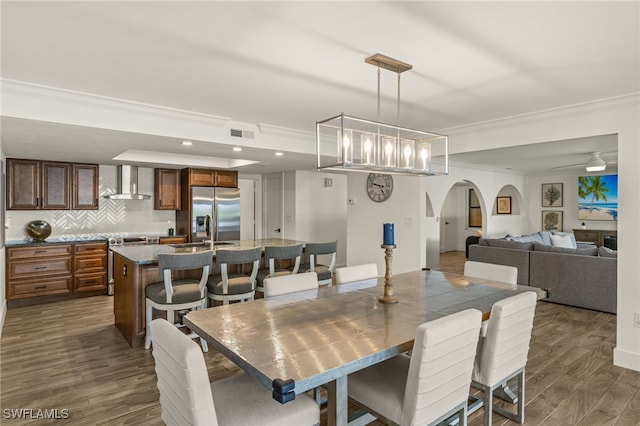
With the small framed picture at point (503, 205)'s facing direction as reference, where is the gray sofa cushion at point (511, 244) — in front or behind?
in front

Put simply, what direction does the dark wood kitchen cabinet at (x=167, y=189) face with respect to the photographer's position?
facing the viewer

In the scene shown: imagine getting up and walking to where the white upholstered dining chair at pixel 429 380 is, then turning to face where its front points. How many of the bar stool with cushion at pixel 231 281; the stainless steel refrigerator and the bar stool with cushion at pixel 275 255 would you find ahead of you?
3

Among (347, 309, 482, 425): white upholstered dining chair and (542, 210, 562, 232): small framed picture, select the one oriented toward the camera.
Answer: the small framed picture

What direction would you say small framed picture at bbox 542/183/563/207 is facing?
toward the camera

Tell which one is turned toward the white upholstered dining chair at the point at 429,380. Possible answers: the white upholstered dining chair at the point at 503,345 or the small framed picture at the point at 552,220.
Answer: the small framed picture

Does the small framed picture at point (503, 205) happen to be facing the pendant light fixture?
yes

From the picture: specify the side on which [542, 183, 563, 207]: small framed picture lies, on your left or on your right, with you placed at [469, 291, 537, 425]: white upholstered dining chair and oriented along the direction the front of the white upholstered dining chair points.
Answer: on your right

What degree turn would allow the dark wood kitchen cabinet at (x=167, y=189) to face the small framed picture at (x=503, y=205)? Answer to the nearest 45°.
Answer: approximately 90° to its left

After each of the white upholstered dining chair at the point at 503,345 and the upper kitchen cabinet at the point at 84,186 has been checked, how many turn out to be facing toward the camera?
1

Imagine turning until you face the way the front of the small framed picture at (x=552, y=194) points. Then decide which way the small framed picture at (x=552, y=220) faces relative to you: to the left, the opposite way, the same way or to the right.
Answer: the same way

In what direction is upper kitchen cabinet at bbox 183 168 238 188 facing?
toward the camera

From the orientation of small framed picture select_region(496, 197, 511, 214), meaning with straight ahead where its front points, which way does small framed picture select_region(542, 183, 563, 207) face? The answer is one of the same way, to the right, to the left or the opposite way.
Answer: the same way

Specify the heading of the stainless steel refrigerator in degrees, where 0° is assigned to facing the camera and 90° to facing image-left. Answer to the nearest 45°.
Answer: approximately 0°

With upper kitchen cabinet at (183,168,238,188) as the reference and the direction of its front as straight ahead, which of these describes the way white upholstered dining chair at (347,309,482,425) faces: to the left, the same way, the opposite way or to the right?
the opposite way

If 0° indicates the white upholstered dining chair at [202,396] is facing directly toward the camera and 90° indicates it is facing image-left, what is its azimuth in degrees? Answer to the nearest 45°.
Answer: approximately 225°

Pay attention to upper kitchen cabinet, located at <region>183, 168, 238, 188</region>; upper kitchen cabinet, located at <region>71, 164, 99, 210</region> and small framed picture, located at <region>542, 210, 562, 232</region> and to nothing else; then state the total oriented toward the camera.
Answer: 3

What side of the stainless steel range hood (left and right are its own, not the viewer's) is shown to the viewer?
front

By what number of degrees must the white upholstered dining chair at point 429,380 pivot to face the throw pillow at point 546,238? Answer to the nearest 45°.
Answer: approximately 45° to its right

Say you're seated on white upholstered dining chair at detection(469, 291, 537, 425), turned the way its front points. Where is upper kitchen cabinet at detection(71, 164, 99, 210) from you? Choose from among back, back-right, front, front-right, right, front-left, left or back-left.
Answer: front-left

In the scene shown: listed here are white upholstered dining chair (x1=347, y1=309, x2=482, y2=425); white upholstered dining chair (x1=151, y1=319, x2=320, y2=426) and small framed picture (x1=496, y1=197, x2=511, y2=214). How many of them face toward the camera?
1

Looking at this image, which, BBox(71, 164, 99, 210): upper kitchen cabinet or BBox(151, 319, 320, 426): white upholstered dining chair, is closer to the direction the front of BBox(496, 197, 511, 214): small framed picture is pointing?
the white upholstered dining chair

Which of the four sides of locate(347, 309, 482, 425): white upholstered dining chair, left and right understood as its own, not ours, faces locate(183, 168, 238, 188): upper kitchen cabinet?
front
